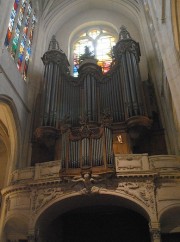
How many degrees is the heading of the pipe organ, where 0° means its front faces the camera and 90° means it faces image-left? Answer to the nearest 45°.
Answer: approximately 0°
